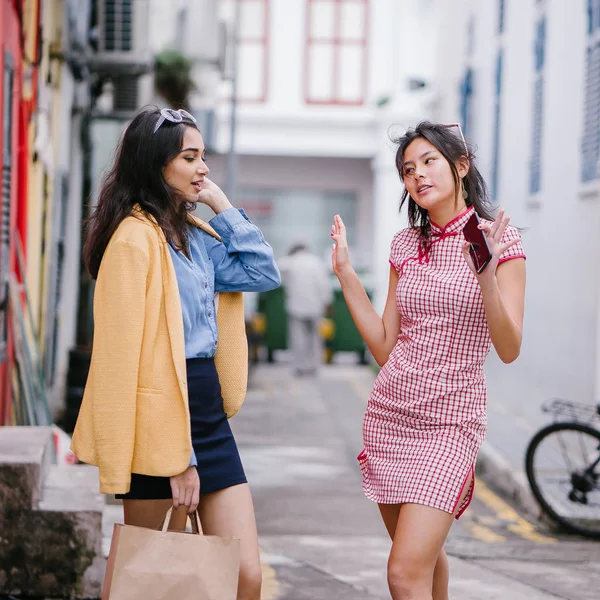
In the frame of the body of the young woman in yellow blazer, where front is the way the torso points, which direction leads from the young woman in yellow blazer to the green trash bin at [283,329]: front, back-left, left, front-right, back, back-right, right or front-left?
back-left

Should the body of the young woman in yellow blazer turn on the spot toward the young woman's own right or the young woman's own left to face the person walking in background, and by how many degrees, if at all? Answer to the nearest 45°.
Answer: approximately 135° to the young woman's own left

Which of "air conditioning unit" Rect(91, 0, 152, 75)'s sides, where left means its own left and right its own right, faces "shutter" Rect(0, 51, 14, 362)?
right

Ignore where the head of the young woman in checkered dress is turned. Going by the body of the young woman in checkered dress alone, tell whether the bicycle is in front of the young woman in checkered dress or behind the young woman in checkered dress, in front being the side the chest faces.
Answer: behind

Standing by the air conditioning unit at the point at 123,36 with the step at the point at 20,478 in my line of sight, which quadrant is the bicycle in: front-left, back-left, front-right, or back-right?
front-left

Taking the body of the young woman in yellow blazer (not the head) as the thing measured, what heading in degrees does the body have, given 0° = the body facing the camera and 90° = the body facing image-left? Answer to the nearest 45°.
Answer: approximately 315°

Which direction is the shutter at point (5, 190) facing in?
to the viewer's right

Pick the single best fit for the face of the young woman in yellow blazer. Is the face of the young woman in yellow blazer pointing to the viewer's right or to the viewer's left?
to the viewer's right
